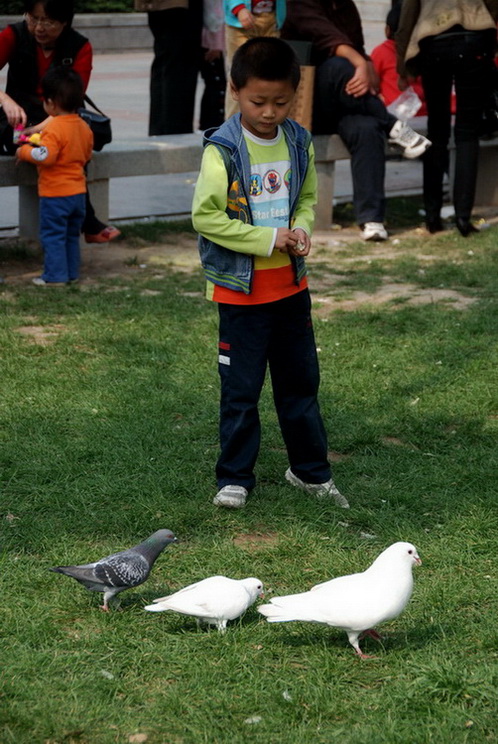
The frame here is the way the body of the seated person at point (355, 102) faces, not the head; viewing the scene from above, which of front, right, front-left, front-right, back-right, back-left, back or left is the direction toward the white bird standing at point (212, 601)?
front-right

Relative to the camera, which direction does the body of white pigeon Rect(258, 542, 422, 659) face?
to the viewer's right

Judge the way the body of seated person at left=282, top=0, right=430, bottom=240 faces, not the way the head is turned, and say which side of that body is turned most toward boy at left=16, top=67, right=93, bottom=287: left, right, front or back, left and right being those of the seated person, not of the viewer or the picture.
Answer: right

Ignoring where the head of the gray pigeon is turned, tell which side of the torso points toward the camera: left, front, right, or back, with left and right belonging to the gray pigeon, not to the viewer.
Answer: right

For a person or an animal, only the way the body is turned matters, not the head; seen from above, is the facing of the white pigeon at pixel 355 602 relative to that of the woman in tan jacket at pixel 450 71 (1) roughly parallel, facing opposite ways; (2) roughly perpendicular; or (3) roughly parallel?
roughly perpendicular

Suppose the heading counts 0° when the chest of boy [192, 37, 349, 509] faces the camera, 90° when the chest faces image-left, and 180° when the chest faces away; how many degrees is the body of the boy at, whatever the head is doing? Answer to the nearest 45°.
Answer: approximately 315°

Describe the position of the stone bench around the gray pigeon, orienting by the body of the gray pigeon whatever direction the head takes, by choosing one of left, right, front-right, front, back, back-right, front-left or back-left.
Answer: left

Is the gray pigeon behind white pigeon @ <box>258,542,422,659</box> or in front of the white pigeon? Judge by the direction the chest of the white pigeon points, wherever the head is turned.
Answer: behind

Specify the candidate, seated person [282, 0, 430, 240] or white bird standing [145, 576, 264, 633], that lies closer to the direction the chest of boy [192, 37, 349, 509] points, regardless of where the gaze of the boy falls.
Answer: the white bird standing

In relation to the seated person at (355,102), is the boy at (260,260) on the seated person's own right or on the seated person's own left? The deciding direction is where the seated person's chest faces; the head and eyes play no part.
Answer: on the seated person's own right

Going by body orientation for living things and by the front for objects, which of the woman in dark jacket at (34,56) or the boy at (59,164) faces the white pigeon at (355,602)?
the woman in dark jacket

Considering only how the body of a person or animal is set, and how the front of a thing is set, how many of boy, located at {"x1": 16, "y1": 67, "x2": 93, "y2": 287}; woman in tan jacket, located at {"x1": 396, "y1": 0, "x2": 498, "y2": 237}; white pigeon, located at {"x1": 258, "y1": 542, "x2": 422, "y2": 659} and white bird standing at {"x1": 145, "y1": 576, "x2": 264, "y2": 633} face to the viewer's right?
2
